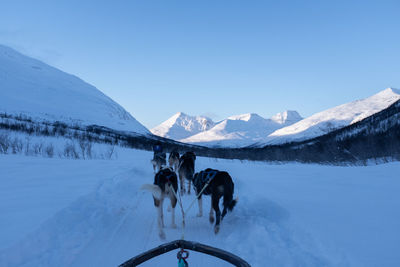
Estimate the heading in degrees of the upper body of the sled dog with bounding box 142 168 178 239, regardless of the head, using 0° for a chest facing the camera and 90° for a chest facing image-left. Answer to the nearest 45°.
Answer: approximately 180°
